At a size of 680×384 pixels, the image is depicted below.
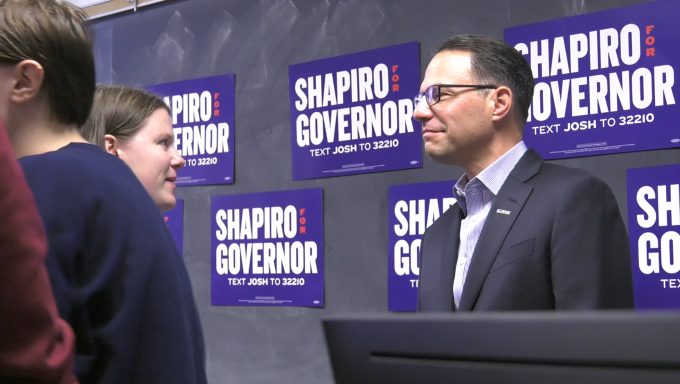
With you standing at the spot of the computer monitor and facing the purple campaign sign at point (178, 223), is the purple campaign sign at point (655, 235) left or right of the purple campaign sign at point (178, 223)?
right

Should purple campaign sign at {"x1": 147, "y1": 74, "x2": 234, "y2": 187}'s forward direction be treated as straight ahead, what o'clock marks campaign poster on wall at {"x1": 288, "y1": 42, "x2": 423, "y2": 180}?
The campaign poster on wall is roughly at 9 o'clock from the purple campaign sign.

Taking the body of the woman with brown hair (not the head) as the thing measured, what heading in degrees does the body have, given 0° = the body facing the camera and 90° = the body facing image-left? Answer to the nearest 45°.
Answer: approximately 270°

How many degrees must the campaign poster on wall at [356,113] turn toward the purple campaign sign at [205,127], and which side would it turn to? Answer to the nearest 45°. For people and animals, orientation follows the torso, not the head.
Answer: approximately 90° to its right

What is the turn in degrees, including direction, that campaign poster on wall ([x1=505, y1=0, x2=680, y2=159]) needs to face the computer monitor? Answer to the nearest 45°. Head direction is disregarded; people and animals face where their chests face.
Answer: approximately 45° to its left

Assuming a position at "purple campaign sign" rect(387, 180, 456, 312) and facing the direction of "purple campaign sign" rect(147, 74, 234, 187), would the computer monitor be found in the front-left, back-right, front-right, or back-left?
back-left

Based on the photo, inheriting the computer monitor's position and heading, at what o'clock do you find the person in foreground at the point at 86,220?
The person in foreground is roughly at 10 o'clock from the computer monitor.

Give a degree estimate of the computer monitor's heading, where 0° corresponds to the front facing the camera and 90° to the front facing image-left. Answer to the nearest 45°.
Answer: approximately 180°

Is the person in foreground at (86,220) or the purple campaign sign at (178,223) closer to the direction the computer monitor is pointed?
the purple campaign sign

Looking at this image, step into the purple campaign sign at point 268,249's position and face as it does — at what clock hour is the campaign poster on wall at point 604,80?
The campaign poster on wall is roughly at 9 o'clock from the purple campaign sign.

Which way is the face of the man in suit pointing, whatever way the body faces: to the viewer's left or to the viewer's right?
to the viewer's left
